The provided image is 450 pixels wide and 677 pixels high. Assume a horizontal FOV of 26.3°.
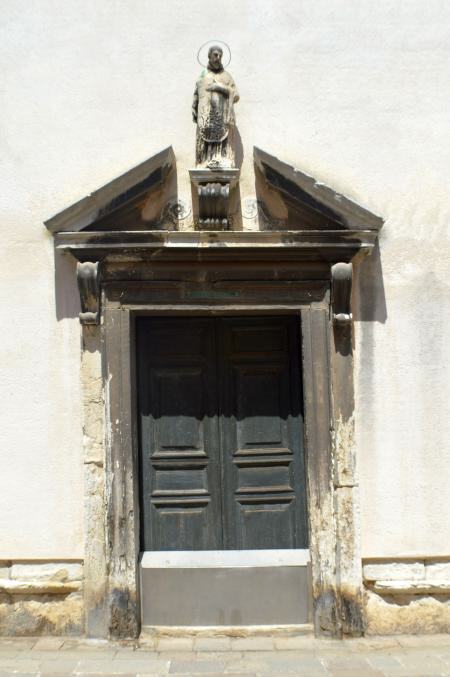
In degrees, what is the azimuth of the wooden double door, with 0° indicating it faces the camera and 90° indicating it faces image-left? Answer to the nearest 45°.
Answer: approximately 0°
